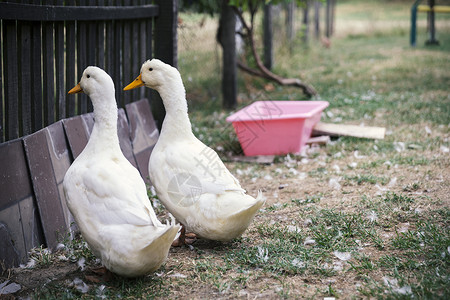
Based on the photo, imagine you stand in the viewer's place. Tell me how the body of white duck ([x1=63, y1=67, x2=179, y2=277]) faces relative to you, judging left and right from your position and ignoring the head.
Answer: facing away from the viewer and to the left of the viewer

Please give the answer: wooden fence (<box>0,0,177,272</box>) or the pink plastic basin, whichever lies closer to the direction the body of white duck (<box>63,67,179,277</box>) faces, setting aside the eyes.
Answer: the wooden fence

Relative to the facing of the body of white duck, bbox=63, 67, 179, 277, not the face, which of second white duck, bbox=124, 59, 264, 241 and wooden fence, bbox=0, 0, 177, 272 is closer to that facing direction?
the wooden fence

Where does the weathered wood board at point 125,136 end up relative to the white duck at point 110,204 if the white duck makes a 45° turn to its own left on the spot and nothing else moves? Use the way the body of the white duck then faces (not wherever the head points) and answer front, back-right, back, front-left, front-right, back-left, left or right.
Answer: right

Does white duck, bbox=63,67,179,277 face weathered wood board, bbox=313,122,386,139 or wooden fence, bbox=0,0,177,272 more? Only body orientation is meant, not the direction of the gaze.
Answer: the wooden fence

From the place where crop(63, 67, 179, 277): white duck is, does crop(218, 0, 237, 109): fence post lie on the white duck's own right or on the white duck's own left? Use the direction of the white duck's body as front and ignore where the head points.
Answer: on the white duck's own right

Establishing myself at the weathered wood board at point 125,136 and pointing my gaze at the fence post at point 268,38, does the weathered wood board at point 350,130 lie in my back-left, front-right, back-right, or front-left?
front-right

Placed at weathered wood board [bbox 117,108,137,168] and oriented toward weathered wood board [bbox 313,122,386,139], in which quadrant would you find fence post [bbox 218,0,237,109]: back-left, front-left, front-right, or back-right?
front-left

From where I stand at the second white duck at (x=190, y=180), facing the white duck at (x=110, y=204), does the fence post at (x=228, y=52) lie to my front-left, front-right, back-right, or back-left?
back-right

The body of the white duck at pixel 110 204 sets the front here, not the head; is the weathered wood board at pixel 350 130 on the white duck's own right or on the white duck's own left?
on the white duck's own right

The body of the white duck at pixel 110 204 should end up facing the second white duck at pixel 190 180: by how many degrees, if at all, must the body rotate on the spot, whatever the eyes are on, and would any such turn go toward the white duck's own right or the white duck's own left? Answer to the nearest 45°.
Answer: approximately 90° to the white duck's own right

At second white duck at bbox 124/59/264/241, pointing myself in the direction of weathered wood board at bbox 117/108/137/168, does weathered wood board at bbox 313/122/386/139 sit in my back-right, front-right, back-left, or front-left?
front-right
